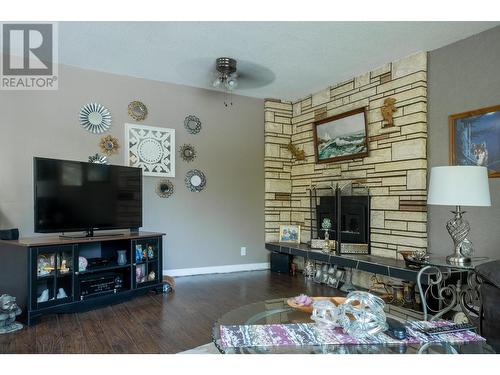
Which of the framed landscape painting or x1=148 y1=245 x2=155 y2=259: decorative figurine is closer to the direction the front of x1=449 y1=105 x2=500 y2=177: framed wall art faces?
the decorative figurine

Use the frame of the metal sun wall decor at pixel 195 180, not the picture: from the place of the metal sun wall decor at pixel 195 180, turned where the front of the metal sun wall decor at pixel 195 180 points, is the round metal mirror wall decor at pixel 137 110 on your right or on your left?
on your right

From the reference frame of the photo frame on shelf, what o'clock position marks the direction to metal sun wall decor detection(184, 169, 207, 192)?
The metal sun wall decor is roughly at 2 o'clock from the photo frame on shelf.

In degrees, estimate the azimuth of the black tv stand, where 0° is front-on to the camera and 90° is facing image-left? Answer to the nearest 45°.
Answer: approximately 315°

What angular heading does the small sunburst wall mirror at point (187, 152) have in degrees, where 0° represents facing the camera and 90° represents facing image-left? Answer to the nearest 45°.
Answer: approximately 0°
